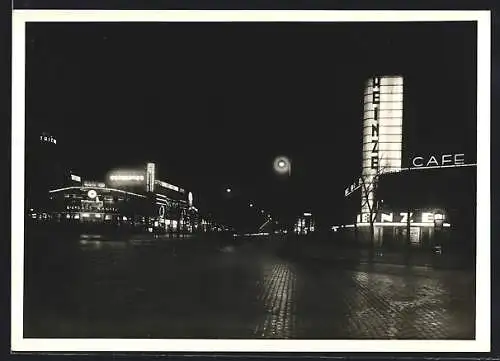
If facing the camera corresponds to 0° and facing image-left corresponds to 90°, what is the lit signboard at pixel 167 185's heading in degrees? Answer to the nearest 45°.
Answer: approximately 315°

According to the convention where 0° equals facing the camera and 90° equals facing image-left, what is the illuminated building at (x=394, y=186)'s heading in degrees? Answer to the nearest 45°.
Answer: approximately 45°
